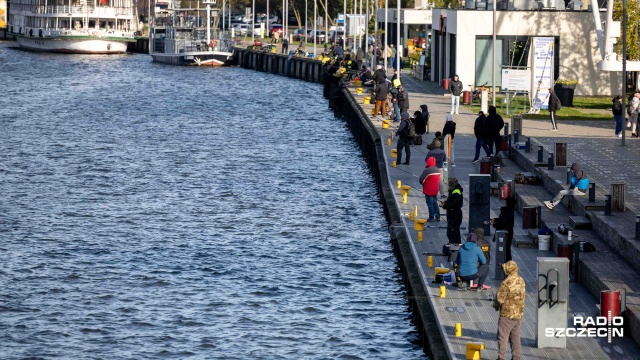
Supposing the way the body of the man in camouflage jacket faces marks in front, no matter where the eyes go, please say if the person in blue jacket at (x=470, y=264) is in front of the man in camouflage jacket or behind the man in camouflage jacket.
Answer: in front

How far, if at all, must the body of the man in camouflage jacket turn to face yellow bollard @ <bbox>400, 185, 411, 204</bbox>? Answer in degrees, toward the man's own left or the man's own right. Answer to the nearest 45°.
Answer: approximately 45° to the man's own right

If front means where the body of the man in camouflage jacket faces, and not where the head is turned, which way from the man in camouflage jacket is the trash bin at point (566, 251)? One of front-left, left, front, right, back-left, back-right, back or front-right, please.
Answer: front-right

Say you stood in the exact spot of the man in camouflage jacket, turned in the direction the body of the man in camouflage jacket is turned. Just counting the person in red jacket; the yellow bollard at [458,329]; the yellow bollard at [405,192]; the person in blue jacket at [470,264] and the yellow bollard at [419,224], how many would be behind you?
0

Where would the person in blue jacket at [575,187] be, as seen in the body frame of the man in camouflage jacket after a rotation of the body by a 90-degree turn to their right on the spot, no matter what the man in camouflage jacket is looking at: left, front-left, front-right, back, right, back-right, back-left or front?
front-left

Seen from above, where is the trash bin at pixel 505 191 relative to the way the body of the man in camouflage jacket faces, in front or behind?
in front

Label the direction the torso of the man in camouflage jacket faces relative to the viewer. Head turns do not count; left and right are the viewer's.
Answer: facing away from the viewer and to the left of the viewer

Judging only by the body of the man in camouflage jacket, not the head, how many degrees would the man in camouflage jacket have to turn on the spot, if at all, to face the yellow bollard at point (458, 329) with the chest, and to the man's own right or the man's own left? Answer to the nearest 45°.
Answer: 0° — they already face it

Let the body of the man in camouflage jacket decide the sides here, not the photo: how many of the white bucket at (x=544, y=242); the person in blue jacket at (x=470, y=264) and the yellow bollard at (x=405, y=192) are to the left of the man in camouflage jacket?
0

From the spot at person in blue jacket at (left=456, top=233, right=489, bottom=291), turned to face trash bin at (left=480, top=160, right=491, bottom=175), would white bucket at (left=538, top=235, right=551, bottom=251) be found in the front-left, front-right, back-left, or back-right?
front-right

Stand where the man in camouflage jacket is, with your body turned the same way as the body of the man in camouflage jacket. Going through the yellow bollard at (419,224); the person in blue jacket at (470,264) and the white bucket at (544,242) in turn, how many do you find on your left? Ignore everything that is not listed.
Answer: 0

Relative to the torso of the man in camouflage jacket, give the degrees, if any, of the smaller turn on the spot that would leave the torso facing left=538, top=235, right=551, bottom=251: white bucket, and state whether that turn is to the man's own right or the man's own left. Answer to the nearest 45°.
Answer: approximately 45° to the man's own right
